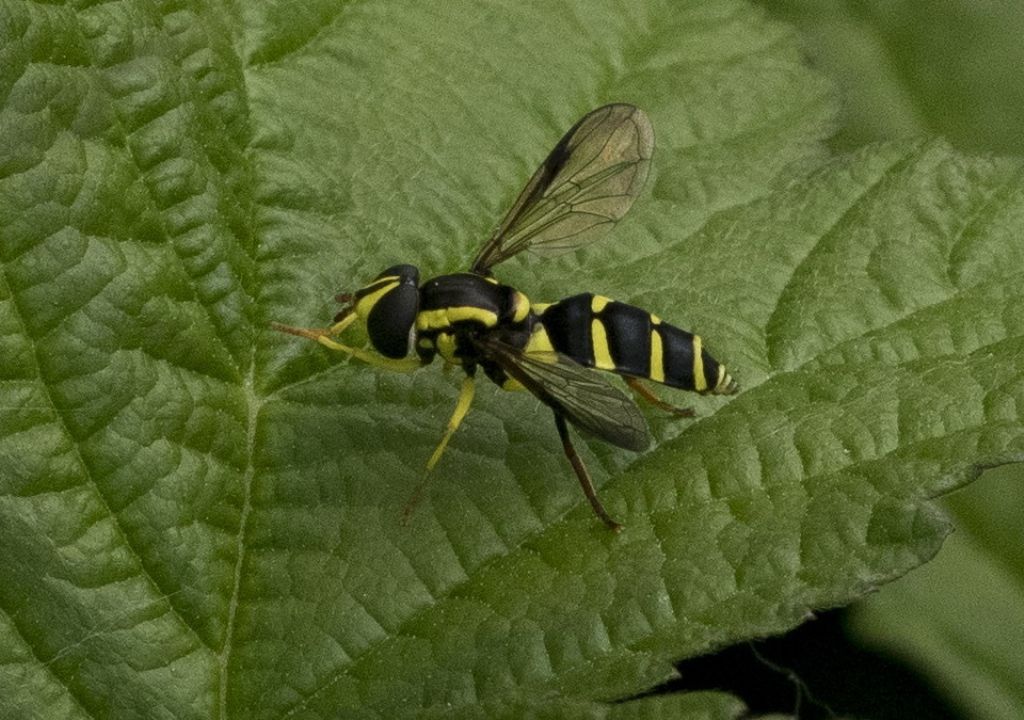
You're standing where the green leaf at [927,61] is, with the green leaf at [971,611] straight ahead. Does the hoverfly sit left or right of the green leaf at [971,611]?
right

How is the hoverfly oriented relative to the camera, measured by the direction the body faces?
to the viewer's left

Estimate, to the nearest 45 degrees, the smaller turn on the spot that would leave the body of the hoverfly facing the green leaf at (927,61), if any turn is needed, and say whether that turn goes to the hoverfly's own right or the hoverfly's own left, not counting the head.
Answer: approximately 135° to the hoverfly's own right

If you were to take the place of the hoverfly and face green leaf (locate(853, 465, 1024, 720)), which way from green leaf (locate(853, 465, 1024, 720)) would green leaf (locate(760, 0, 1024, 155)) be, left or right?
left

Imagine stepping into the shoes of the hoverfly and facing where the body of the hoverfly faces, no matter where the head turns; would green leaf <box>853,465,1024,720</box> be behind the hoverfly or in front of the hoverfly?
behind
